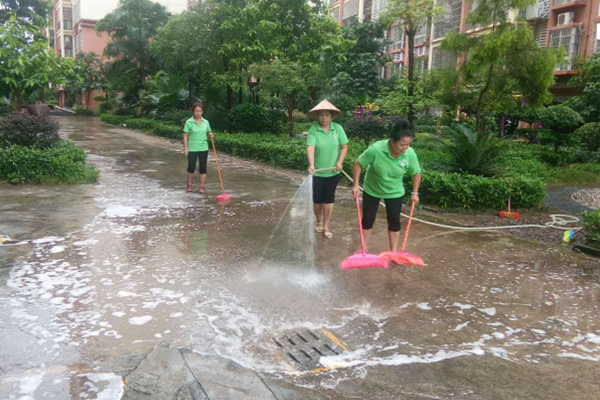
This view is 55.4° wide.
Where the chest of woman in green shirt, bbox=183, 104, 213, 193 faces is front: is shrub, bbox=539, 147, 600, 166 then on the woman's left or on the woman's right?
on the woman's left

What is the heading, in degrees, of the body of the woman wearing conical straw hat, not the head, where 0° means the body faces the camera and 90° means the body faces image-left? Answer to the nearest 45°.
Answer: approximately 0°

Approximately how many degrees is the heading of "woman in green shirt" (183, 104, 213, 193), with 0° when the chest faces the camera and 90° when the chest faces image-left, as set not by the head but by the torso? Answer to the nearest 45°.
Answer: approximately 0°

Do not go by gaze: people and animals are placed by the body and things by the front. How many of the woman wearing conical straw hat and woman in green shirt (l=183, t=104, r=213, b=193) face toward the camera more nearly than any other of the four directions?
2

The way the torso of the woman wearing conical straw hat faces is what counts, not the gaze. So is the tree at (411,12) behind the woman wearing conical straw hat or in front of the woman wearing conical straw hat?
behind

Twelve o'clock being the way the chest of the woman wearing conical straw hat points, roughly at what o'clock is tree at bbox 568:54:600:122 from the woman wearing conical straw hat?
The tree is roughly at 7 o'clock from the woman wearing conical straw hat.

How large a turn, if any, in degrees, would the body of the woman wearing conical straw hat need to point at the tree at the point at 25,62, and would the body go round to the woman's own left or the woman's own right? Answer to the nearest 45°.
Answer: approximately 135° to the woman's own right

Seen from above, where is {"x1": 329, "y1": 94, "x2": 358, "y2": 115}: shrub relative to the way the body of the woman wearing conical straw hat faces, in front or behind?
behind

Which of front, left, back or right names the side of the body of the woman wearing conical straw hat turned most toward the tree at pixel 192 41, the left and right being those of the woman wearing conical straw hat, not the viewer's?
back

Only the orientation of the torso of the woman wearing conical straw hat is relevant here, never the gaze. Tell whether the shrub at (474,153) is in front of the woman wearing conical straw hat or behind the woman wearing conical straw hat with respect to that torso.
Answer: behind
